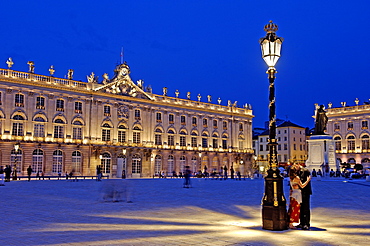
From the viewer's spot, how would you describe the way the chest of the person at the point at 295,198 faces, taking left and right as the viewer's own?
facing to the right of the viewer

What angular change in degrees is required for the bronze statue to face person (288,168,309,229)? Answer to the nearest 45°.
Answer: approximately 45° to its right

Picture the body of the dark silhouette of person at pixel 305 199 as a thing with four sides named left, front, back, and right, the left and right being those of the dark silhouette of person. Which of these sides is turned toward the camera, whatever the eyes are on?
left

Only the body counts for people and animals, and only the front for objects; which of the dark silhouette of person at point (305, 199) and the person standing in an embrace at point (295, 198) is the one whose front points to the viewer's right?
the person standing in an embrace

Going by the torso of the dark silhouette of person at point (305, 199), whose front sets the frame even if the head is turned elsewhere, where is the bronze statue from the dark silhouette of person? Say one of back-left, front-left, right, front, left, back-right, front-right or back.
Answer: right

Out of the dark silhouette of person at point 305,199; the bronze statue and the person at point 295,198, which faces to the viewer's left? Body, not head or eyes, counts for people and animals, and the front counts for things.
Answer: the dark silhouette of person

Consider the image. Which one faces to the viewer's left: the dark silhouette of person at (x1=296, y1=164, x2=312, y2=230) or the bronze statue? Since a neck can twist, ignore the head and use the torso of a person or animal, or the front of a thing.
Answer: the dark silhouette of person

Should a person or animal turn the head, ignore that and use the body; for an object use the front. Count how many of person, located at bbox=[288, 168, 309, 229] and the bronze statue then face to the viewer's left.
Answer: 0

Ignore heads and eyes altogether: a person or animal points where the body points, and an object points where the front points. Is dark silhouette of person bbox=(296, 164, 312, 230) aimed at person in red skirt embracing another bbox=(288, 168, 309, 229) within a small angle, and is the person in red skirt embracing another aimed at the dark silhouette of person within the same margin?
yes

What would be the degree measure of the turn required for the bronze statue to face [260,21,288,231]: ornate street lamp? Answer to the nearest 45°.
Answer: approximately 45° to its right

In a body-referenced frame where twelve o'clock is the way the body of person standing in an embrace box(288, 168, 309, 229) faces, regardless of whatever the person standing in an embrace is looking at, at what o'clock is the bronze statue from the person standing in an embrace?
The bronze statue is roughly at 9 o'clock from the person standing in an embrace.

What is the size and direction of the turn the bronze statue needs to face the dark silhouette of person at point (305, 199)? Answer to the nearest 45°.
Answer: approximately 45° to its right
